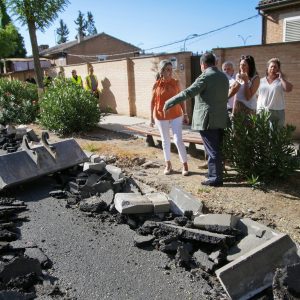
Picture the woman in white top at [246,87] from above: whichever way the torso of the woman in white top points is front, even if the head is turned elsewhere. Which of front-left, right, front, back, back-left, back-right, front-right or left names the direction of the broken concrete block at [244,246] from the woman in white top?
front-left

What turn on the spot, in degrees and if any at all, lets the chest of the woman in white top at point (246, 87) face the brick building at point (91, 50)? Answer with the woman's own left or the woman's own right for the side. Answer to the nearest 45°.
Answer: approximately 90° to the woman's own right

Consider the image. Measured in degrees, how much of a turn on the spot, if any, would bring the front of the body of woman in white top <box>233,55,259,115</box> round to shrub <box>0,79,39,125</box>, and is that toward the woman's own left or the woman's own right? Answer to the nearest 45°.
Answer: approximately 90° to the woman's own right

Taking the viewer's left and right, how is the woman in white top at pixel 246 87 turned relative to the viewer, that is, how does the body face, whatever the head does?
facing the viewer and to the left of the viewer

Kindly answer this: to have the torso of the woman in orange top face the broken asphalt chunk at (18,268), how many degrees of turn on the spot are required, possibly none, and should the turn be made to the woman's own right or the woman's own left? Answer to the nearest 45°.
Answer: approximately 45° to the woman's own right

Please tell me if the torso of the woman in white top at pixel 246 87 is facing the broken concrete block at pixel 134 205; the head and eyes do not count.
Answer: yes

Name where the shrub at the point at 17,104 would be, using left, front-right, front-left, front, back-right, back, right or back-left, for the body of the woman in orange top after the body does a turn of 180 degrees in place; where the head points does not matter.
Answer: front-left

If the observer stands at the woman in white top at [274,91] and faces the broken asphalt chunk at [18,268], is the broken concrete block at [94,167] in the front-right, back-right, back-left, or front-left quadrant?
front-right

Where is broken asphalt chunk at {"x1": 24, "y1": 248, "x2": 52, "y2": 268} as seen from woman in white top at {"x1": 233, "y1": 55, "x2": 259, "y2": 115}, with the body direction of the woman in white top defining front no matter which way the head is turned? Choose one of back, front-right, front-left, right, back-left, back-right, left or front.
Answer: front

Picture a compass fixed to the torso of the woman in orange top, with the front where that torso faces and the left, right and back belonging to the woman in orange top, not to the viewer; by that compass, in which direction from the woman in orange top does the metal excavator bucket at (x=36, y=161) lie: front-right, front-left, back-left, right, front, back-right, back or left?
right

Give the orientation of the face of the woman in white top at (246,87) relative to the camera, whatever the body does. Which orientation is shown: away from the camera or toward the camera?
toward the camera

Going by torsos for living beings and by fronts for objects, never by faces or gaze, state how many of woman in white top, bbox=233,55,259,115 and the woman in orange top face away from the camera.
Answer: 0

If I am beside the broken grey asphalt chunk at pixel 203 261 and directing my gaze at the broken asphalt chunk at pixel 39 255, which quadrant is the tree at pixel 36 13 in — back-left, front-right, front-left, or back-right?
front-right

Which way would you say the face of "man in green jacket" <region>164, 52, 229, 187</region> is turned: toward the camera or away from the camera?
away from the camera

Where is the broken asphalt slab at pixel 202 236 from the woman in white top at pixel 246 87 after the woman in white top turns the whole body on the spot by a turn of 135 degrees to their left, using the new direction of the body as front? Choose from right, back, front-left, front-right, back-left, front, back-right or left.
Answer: right

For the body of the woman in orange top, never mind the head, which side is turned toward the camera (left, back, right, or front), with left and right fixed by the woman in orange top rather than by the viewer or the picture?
front

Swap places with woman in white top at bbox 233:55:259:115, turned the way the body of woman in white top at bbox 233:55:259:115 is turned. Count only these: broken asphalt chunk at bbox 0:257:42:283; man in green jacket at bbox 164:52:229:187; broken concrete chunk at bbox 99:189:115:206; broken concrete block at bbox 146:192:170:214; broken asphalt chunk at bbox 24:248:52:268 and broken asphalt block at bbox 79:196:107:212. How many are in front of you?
6

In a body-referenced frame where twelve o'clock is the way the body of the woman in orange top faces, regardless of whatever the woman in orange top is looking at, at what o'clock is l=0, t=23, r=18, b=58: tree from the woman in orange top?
The tree is roughly at 5 o'clock from the woman in orange top.
